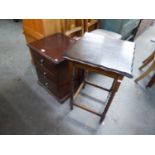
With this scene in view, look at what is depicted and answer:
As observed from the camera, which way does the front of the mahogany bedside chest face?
facing the viewer and to the left of the viewer
